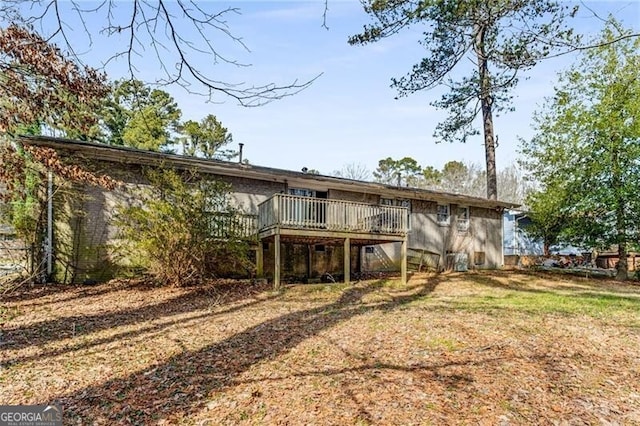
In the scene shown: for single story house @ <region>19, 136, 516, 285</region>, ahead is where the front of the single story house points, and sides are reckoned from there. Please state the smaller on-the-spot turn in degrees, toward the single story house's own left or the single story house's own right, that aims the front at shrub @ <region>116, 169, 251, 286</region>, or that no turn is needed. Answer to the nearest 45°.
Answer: approximately 90° to the single story house's own left

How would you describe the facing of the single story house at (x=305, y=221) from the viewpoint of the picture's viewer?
facing away from the viewer and to the left of the viewer
